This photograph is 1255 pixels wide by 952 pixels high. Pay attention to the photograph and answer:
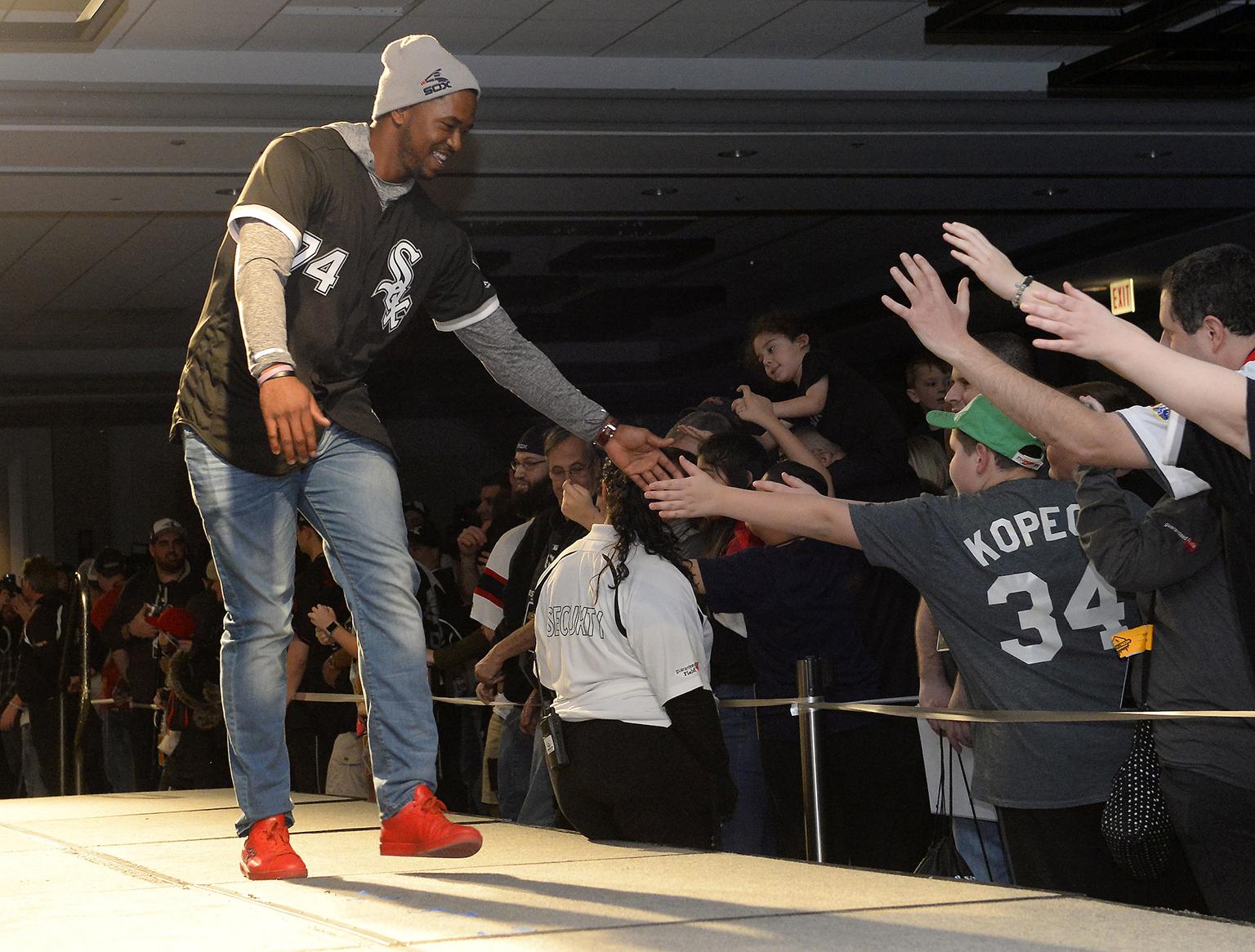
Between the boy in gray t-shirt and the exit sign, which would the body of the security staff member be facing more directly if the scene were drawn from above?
the exit sign

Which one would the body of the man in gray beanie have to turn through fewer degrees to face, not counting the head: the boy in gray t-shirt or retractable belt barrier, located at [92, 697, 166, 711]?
the boy in gray t-shirt

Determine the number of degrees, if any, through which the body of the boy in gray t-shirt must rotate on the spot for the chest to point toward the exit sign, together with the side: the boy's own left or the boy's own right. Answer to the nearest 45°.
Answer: approximately 45° to the boy's own right

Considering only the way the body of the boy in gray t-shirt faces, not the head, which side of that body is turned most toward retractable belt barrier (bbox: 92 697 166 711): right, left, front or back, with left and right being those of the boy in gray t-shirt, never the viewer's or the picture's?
front

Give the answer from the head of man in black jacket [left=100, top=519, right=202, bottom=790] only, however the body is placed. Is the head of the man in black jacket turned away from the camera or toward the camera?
toward the camera

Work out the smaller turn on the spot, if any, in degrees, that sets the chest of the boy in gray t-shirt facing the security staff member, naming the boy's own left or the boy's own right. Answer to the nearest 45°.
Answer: approximately 45° to the boy's own left

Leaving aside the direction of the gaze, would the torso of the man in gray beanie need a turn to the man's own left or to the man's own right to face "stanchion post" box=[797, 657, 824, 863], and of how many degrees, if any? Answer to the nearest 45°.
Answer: approximately 90° to the man's own left

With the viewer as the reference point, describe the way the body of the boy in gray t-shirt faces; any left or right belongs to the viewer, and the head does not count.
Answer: facing away from the viewer and to the left of the viewer

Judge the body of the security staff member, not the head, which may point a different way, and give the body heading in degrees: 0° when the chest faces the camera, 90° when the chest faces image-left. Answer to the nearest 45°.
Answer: approximately 225°

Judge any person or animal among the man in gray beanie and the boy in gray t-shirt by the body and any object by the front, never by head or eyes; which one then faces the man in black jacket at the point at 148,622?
the boy in gray t-shirt

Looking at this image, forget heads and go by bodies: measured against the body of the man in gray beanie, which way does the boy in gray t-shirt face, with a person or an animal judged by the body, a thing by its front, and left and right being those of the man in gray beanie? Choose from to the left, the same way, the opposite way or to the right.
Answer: the opposite way

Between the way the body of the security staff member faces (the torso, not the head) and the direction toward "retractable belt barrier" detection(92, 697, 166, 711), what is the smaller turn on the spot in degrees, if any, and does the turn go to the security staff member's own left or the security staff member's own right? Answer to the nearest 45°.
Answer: approximately 90° to the security staff member's own left

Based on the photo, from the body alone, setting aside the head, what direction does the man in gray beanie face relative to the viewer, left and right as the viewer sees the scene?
facing the viewer and to the right of the viewer

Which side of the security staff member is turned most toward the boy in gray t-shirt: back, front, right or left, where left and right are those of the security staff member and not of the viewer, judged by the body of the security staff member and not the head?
right

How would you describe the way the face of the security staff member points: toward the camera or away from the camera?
away from the camera

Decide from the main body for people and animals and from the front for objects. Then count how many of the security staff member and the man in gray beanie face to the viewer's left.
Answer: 0

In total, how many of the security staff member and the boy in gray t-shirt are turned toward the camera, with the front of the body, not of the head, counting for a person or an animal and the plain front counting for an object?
0
